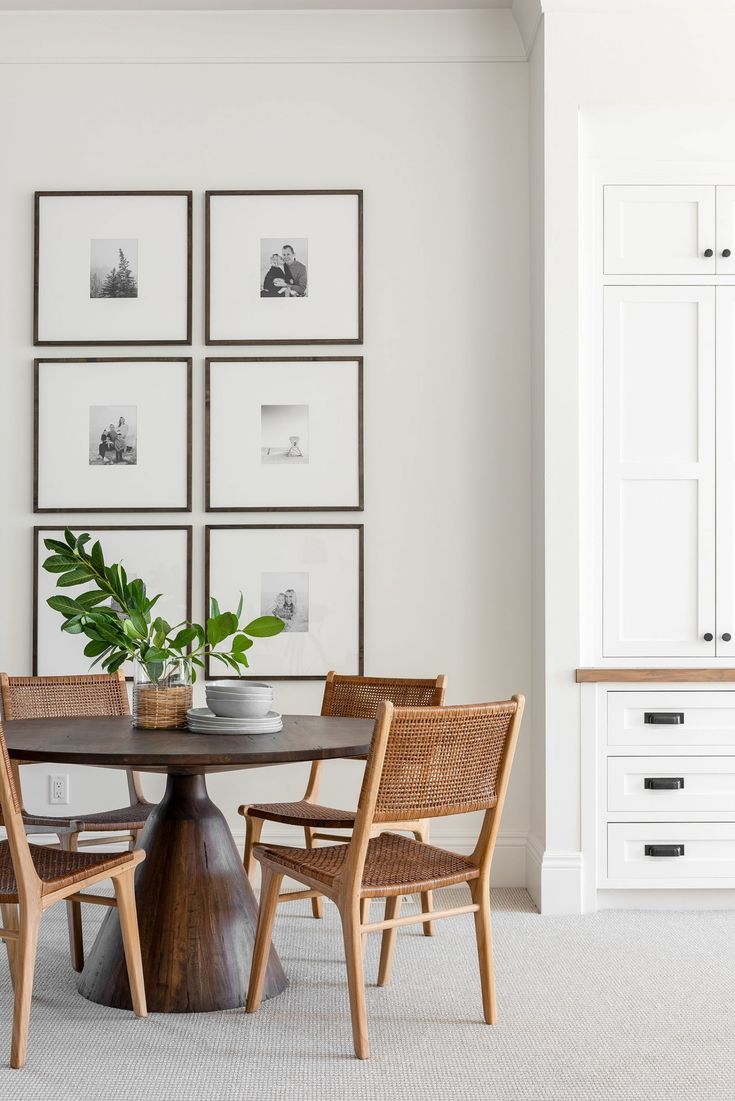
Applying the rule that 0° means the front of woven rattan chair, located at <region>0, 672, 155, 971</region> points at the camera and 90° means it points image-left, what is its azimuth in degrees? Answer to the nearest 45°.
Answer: approximately 315°

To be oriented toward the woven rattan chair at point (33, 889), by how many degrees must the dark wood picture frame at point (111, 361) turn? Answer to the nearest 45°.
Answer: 0° — it already faces it

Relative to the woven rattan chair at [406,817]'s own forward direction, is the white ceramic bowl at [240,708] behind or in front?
in front

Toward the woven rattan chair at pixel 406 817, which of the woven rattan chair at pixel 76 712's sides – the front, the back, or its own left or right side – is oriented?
front

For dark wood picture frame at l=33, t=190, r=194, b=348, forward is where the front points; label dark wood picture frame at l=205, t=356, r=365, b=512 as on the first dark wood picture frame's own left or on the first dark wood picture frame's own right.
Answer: on the first dark wood picture frame's own left

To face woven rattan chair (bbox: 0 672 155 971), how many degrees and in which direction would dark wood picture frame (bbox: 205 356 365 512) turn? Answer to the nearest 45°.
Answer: approximately 45° to its right
